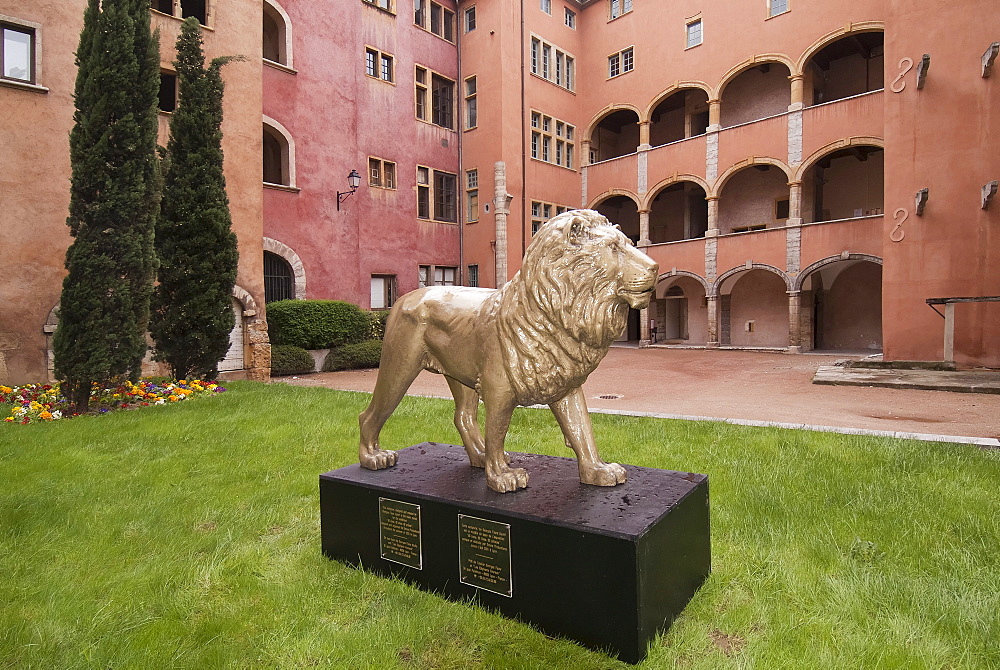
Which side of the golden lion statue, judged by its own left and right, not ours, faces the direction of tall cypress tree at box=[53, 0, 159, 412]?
back

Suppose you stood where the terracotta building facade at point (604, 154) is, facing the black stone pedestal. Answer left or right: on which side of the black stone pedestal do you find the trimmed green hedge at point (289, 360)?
right

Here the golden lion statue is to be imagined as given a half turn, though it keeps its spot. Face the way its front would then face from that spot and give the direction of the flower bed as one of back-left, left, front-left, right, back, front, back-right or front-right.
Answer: front

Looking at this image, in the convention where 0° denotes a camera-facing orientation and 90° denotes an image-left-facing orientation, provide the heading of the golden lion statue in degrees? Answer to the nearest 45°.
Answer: approximately 315°

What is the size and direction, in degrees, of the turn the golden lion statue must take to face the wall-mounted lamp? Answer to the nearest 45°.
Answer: approximately 135° to its left

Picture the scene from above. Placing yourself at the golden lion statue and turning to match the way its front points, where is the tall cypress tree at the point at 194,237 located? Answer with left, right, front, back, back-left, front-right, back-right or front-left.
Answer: back
